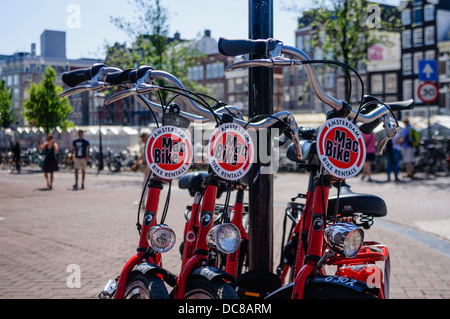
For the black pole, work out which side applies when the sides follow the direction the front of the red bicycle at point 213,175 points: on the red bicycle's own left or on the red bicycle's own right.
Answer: on the red bicycle's own left

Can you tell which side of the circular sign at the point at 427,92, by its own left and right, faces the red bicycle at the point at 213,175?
front

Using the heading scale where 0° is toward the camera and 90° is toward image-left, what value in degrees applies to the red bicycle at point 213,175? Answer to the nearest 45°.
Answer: approximately 315°

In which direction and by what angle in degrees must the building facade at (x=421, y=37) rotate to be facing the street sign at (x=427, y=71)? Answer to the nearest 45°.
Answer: approximately 45° to its left

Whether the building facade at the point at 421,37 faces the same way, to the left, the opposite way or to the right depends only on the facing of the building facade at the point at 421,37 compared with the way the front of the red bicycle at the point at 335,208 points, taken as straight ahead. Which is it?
to the right

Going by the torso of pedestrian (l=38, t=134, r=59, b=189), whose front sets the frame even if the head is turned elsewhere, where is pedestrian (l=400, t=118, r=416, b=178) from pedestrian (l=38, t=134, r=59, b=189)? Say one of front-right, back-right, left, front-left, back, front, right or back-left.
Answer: left

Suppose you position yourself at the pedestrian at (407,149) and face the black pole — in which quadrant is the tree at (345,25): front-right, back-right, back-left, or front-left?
back-right

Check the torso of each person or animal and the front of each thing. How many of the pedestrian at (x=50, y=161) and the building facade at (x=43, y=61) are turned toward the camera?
2

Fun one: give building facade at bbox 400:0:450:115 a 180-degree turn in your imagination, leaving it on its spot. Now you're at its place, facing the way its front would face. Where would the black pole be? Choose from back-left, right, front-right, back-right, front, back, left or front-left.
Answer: back-right
